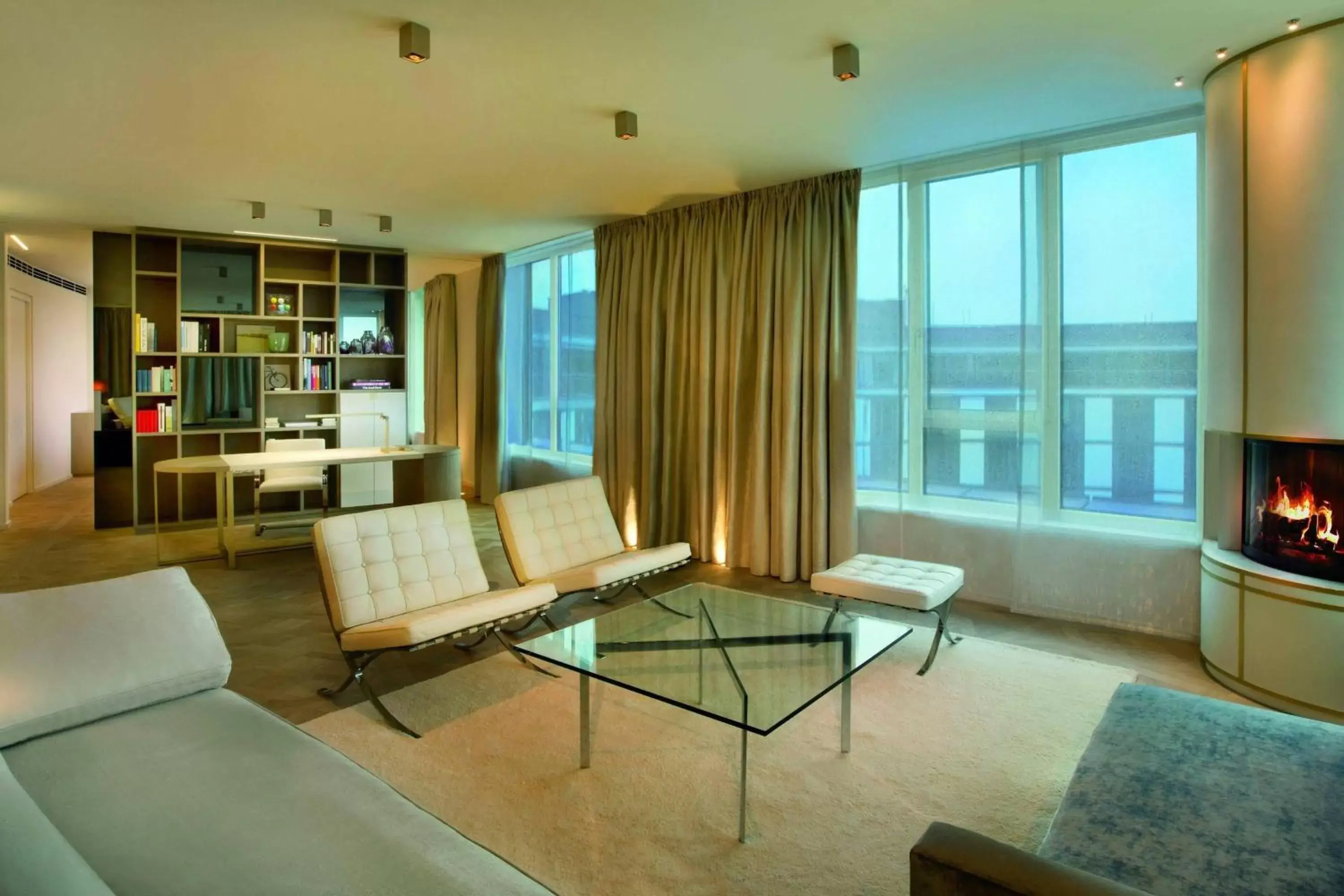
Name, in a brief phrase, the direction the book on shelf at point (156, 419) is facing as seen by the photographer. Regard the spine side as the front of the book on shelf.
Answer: facing the viewer

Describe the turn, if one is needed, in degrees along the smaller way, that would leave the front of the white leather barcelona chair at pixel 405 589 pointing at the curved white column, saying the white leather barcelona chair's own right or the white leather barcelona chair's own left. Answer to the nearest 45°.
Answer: approximately 45° to the white leather barcelona chair's own left

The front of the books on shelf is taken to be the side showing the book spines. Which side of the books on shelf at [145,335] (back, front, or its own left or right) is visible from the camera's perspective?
front

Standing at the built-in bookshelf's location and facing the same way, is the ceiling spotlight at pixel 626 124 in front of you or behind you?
in front

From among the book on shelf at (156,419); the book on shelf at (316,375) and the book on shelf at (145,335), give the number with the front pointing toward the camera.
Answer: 3

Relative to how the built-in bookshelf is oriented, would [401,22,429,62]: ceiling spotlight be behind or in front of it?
in front

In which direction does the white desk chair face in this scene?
toward the camera

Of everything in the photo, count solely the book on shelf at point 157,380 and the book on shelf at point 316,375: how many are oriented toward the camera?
2

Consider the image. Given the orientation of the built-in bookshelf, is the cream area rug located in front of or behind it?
in front

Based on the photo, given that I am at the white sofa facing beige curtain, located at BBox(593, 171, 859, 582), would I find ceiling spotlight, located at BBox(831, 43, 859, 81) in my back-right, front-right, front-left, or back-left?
front-right

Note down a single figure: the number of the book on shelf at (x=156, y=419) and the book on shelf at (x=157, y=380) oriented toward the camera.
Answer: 2
